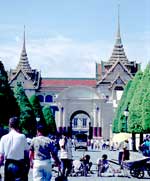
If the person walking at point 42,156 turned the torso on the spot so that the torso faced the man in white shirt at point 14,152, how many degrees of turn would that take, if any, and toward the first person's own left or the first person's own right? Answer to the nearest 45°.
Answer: approximately 135° to the first person's own left

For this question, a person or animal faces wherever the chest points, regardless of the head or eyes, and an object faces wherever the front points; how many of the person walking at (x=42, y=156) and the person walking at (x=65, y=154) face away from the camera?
2

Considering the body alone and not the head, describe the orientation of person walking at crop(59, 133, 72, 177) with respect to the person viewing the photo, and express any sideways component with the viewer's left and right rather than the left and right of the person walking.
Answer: facing away from the viewer

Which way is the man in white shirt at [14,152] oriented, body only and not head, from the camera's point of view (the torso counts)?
away from the camera

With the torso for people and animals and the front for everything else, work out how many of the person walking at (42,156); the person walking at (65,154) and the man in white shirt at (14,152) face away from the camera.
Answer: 3

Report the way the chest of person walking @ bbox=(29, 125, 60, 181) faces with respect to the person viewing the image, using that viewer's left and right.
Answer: facing away from the viewer

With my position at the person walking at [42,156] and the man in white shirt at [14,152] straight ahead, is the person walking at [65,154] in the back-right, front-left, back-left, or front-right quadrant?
back-right
